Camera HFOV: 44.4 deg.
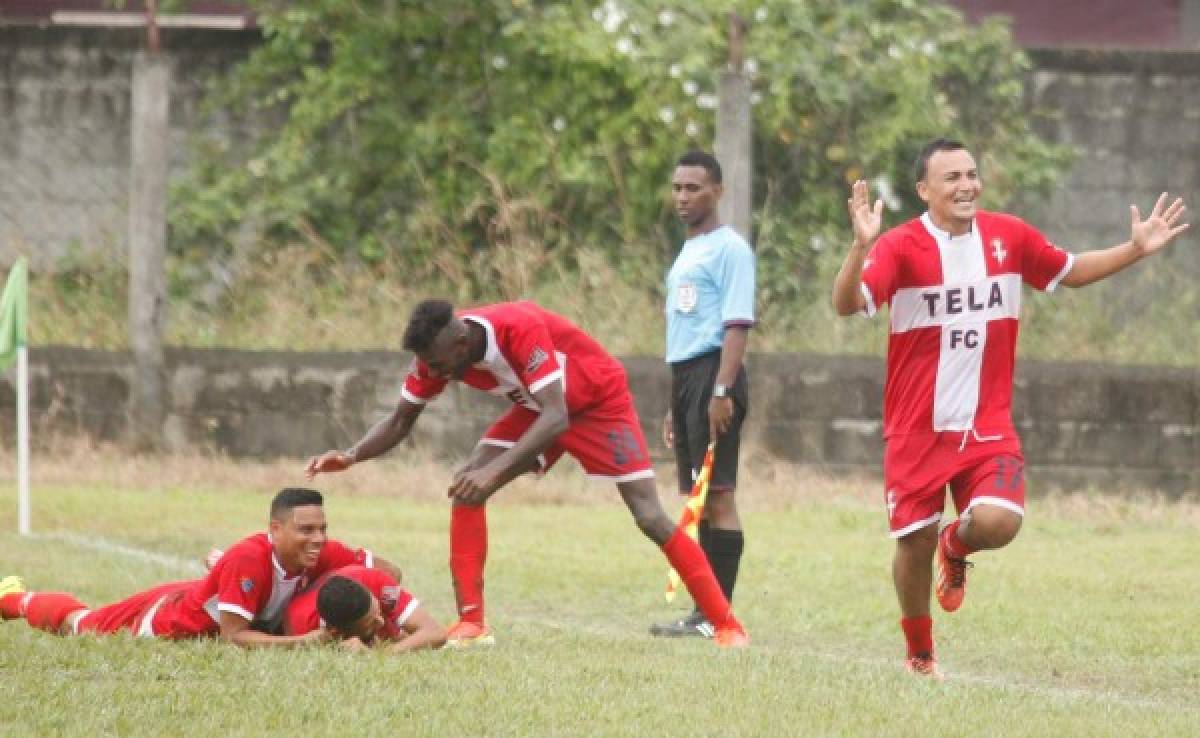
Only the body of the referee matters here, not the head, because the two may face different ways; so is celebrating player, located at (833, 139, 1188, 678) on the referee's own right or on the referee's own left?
on the referee's own left

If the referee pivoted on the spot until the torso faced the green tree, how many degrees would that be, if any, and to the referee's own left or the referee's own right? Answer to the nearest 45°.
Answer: approximately 135° to the referee's own right

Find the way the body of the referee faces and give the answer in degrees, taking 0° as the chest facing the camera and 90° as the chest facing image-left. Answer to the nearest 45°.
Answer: approximately 45°

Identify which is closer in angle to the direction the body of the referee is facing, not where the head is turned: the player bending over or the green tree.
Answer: the player bending over

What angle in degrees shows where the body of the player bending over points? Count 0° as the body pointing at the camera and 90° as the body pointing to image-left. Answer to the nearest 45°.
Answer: approximately 45°

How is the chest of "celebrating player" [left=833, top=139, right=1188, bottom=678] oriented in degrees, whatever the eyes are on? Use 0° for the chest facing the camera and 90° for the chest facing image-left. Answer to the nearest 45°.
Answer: approximately 0°

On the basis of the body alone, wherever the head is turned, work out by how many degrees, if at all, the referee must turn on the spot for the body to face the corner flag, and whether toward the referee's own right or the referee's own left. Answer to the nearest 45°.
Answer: approximately 90° to the referee's own right

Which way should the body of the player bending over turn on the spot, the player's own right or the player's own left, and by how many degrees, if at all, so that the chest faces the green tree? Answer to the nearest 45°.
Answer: approximately 135° to the player's own right
